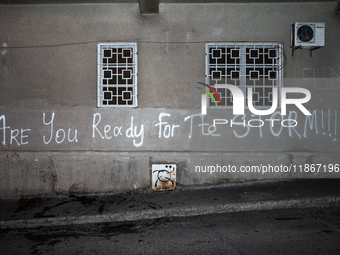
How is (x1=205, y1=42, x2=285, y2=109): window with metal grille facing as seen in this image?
toward the camera

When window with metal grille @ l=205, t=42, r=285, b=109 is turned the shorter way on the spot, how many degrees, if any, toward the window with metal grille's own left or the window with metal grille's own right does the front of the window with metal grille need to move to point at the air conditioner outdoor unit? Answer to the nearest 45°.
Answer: approximately 90° to the window with metal grille's own left

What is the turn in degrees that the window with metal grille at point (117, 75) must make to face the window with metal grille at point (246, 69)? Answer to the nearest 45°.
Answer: approximately 90° to its left

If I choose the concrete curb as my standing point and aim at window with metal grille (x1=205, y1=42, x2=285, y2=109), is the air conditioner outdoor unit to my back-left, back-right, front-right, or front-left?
front-right

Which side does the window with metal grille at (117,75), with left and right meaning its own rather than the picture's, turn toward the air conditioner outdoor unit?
left

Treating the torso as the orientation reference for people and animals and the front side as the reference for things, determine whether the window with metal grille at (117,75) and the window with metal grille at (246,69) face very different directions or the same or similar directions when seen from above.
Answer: same or similar directions

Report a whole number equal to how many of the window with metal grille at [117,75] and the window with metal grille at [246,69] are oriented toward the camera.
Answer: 2

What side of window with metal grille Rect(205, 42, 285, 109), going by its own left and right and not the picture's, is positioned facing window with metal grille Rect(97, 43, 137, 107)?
right
